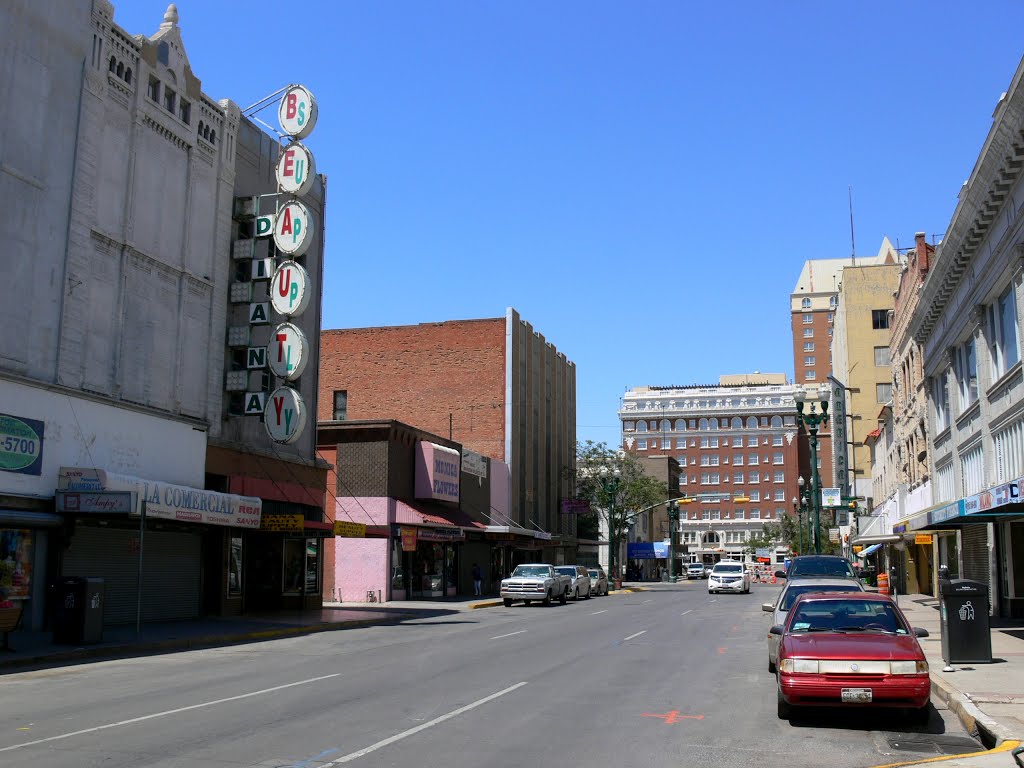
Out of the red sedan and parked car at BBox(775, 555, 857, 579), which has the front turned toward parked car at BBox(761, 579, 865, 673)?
parked car at BBox(775, 555, 857, 579)

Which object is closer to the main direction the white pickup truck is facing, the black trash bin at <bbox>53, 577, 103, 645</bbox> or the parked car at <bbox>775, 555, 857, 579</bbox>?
the black trash bin

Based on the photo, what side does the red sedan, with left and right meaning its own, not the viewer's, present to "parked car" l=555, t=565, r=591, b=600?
back

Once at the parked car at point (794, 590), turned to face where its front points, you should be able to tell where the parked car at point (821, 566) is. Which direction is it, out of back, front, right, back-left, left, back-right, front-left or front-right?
back

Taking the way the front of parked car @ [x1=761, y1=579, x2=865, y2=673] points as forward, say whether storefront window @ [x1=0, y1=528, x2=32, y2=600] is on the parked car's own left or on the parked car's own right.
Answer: on the parked car's own right

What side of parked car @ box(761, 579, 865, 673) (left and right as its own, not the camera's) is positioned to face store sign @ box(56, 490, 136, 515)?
right

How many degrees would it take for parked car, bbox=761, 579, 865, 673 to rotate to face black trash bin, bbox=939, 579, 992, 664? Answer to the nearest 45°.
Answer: approximately 45° to its left

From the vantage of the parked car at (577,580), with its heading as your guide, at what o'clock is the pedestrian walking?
The pedestrian walking is roughly at 2 o'clock from the parked car.

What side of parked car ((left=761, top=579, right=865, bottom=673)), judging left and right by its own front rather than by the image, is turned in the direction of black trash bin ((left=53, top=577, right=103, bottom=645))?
right

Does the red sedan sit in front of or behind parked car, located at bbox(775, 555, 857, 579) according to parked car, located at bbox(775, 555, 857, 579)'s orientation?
in front

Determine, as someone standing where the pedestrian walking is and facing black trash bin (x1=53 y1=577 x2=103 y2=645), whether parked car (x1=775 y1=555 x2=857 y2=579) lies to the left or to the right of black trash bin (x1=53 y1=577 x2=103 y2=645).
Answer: left
